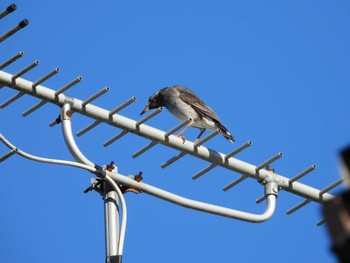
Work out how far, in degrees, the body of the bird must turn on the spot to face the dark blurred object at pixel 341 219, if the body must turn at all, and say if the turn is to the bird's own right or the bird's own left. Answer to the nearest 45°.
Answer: approximately 90° to the bird's own left

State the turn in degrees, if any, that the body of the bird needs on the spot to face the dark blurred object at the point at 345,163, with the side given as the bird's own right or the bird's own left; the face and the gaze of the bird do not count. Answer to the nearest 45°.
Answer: approximately 90° to the bird's own left

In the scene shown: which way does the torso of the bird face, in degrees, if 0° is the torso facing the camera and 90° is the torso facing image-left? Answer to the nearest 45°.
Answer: approximately 90°
